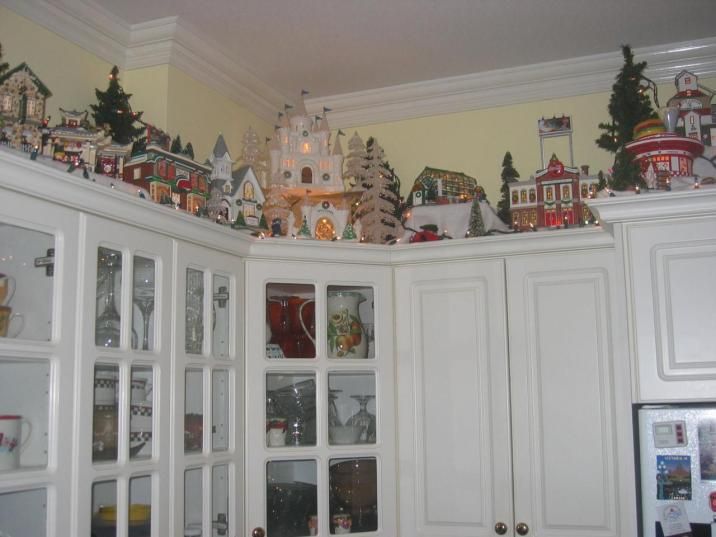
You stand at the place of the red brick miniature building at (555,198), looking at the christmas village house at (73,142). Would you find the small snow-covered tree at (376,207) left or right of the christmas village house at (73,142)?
right

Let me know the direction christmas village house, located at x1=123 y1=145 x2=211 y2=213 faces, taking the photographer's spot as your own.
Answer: facing the viewer and to the right of the viewer

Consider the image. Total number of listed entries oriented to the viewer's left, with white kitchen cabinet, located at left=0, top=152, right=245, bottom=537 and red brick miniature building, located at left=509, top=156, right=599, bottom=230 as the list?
0

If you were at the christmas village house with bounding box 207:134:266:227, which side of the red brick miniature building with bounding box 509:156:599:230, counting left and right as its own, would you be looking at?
right

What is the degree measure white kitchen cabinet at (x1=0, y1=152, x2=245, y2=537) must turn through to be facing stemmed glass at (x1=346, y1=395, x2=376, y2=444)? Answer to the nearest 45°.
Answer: approximately 90° to its left

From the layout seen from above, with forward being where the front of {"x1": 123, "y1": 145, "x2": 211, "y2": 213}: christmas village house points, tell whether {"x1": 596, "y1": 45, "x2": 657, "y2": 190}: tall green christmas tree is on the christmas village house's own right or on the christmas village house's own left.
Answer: on the christmas village house's own left

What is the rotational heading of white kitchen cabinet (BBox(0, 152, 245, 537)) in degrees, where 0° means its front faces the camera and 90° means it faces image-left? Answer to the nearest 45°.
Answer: approximately 315°

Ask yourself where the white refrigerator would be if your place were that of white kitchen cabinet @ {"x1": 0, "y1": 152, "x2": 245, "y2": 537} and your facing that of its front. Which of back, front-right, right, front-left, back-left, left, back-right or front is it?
front-left

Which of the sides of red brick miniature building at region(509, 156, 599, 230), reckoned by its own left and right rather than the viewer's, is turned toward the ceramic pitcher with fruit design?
right

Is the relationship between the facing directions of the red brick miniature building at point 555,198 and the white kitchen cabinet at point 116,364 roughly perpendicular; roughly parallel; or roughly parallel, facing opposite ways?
roughly perpendicular

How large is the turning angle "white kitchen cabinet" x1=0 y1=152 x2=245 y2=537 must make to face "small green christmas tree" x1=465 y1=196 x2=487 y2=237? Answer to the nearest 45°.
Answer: approximately 90° to its left

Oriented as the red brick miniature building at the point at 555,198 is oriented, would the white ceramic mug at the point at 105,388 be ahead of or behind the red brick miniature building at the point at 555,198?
ahead
